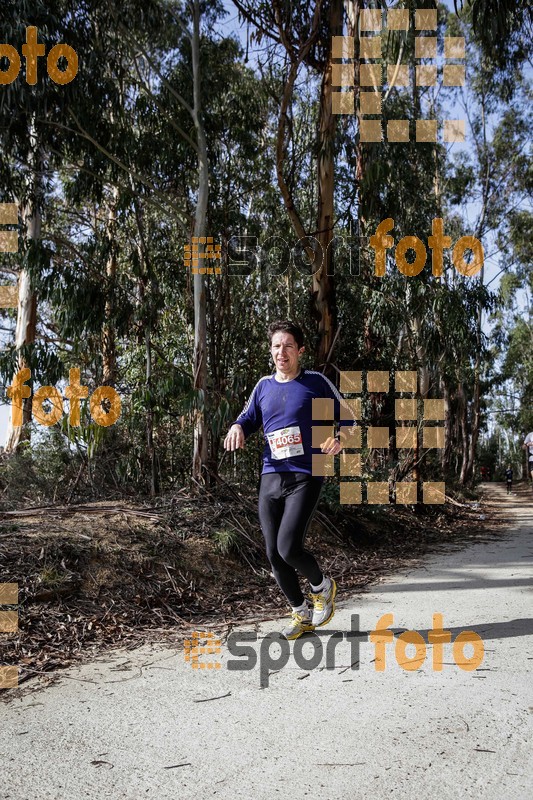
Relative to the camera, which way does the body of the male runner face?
toward the camera

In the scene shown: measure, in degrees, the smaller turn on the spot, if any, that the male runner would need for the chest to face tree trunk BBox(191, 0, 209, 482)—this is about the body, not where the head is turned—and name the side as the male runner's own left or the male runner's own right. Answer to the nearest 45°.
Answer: approximately 180°

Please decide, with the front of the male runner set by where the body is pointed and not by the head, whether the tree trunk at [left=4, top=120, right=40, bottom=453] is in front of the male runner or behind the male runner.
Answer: behind

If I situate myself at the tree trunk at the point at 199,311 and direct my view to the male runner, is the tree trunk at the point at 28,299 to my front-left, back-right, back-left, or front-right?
back-right
